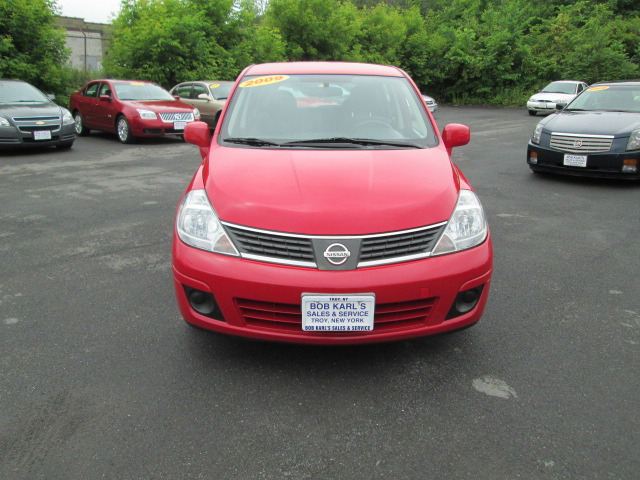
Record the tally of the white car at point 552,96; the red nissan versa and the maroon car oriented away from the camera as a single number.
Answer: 0

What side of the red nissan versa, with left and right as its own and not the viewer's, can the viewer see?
front

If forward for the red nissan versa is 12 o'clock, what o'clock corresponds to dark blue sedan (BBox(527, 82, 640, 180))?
The dark blue sedan is roughly at 7 o'clock from the red nissan versa.

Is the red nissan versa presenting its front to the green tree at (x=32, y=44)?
no

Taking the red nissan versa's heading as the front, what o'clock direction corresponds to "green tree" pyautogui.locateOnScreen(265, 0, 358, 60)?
The green tree is roughly at 6 o'clock from the red nissan versa.

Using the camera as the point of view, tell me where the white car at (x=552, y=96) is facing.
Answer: facing the viewer and to the left of the viewer

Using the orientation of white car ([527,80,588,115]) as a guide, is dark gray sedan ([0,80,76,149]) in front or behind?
in front

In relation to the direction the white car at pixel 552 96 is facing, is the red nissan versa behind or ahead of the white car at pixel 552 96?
ahead

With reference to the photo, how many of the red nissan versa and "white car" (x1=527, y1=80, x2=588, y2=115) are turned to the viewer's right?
0

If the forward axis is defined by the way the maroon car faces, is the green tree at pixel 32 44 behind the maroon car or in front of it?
behind

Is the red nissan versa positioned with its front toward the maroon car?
no

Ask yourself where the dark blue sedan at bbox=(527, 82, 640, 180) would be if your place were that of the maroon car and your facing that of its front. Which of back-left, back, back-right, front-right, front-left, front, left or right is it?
front
